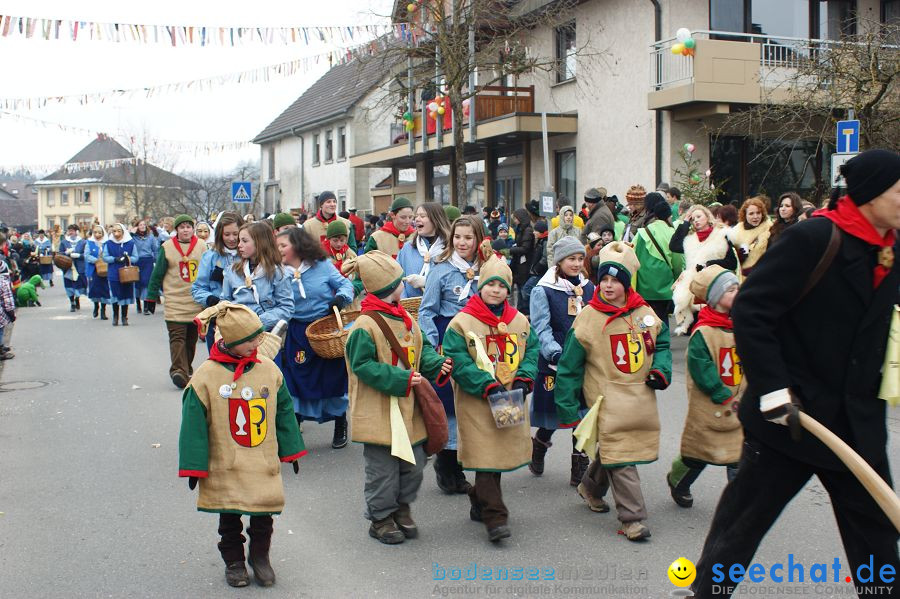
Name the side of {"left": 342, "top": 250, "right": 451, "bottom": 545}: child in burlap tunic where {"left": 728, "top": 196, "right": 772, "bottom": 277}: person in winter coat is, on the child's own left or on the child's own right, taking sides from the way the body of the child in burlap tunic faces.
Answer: on the child's own left

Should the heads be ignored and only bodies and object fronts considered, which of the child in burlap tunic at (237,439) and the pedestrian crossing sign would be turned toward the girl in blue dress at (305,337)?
the pedestrian crossing sign

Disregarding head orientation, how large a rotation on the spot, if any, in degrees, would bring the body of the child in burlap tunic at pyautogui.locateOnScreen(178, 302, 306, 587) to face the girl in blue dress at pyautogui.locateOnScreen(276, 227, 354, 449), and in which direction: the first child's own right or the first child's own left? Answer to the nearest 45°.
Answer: approximately 180°

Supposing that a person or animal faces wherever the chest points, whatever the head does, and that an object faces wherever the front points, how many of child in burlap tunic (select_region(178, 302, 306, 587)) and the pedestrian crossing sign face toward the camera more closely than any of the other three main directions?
2

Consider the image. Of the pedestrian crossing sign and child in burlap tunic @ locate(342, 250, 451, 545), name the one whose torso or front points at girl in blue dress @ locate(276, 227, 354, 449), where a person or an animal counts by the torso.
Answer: the pedestrian crossing sign

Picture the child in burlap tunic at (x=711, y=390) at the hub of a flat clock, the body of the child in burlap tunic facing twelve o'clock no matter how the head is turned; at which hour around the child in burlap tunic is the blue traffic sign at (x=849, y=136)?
The blue traffic sign is roughly at 8 o'clock from the child in burlap tunic.

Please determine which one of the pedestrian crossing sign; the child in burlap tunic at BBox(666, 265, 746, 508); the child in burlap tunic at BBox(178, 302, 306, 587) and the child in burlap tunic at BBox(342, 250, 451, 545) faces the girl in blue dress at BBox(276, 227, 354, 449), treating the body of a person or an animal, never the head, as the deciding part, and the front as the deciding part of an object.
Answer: the pedestrian crossing sign
